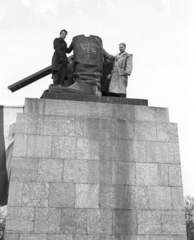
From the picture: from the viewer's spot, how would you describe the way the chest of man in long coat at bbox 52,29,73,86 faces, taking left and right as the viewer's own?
facing the viewer and to the right of the viewer

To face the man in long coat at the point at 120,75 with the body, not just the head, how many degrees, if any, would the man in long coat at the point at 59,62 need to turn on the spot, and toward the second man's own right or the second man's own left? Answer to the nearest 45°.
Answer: approximately 45° to the second man's own left
